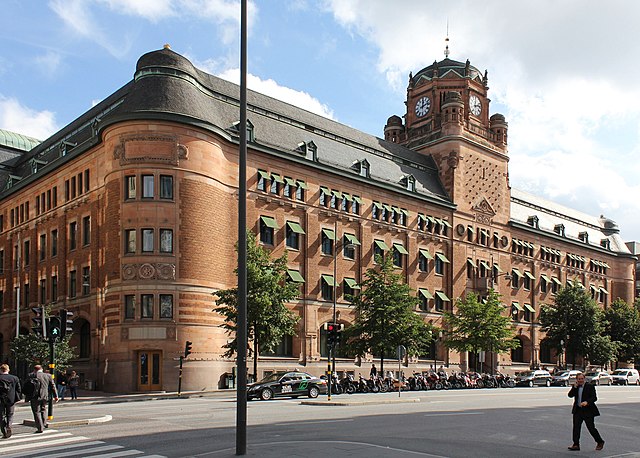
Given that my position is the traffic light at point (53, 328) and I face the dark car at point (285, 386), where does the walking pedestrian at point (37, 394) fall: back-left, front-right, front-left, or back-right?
back-right

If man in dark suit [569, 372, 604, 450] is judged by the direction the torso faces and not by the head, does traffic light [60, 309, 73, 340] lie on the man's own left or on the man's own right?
on the man's own right

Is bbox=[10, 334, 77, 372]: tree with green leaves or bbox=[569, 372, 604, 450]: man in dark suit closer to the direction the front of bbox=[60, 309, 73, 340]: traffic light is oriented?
the man in dark suit

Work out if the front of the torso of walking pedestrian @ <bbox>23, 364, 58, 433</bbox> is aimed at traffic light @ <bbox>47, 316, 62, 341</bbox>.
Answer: yes

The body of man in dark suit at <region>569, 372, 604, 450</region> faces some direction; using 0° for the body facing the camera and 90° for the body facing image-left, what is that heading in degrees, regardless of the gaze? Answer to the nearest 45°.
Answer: approximately 45°

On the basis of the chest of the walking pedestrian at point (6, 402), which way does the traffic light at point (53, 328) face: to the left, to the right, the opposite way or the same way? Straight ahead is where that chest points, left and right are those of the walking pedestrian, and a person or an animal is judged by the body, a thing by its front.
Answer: the opposite way

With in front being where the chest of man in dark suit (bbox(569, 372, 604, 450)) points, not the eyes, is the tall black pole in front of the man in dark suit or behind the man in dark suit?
in front
